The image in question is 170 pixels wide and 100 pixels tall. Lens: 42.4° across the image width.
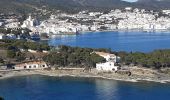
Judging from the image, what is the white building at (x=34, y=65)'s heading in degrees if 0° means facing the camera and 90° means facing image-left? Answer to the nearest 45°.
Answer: approximately 0°

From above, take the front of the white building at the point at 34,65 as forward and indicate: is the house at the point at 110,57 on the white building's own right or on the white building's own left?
on the white building's own left

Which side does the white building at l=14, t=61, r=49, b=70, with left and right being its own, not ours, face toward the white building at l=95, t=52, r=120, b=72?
left

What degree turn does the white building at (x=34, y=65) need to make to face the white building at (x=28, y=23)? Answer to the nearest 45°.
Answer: approximately 180°
